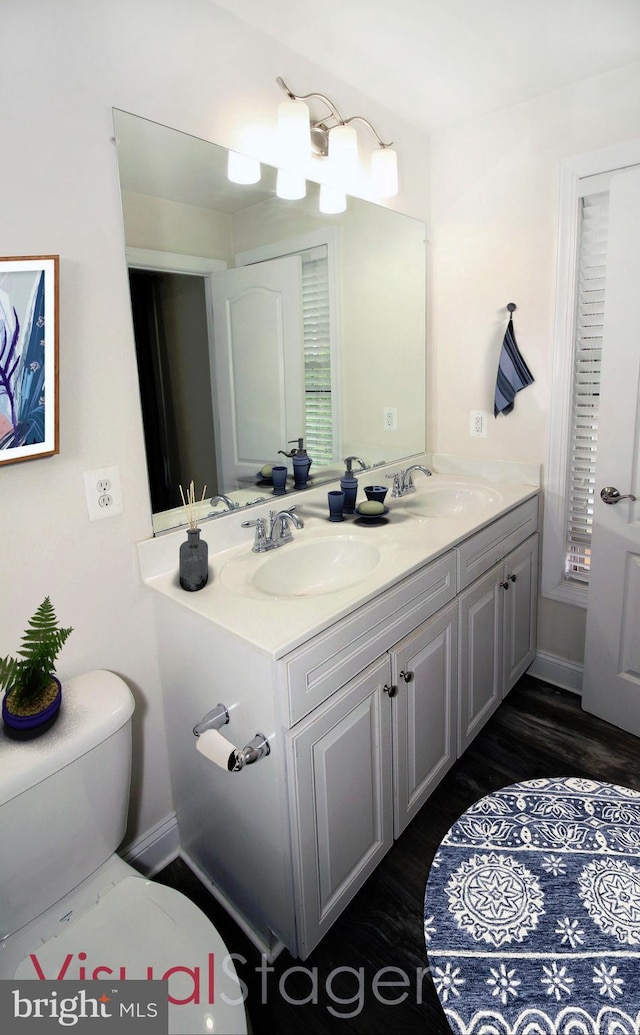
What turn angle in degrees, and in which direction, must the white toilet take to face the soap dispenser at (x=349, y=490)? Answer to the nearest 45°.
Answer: approximately 90° to its left

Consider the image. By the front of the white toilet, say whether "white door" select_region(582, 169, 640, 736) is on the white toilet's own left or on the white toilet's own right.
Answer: on the white toilet's own left

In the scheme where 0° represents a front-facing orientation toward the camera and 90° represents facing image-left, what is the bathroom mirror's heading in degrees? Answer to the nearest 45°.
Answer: approximately 315°

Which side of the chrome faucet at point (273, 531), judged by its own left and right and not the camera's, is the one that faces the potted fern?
right

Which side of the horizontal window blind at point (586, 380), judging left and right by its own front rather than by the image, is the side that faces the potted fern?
front

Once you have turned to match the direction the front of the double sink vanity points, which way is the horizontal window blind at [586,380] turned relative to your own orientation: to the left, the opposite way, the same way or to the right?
to the right

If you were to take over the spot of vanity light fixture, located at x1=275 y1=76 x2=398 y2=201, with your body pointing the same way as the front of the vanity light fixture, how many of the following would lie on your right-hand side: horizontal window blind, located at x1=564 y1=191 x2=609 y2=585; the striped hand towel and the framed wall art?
1

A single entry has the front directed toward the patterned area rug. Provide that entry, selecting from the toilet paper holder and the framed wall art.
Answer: the framed wall art

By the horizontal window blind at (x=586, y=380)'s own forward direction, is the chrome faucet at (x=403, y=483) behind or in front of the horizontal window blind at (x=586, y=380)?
in front

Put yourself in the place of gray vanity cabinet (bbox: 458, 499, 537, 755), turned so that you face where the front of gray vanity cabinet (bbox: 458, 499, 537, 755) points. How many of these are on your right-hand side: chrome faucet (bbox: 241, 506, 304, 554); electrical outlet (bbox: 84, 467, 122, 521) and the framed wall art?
3
